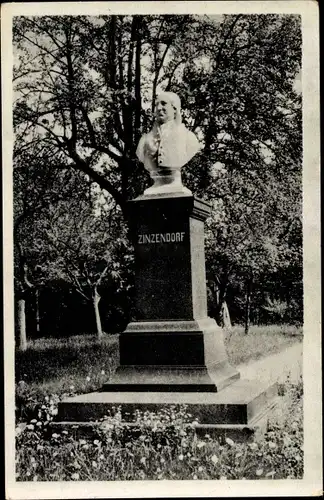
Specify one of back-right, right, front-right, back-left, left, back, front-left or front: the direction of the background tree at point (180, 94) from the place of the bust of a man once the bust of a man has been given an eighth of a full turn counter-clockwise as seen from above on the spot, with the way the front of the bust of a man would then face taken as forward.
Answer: back

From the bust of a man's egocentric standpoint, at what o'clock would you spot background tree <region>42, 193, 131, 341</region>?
The background tree is roughly at 4 o'clock from the bust of a man.

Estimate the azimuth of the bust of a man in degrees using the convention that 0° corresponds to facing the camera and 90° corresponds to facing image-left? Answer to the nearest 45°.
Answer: approximately 45°
